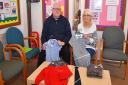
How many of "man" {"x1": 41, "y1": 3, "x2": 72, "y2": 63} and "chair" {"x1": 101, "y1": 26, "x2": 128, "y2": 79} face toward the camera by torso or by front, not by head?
2

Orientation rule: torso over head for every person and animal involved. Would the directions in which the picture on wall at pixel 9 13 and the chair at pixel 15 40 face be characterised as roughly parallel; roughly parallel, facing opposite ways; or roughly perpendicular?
roughly parallel

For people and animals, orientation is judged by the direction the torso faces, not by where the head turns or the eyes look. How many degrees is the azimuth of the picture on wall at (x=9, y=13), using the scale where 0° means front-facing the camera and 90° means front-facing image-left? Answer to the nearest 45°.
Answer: approximately 315°

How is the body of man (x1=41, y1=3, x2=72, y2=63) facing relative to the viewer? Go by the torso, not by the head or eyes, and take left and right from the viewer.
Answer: facing the viewer

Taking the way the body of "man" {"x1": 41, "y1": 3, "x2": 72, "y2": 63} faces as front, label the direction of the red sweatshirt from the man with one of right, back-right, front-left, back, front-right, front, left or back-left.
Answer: front

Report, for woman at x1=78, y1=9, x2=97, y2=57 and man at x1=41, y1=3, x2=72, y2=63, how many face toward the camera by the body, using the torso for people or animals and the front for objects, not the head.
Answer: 2

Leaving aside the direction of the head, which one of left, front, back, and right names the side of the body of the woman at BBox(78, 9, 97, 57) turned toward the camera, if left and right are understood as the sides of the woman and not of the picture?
front

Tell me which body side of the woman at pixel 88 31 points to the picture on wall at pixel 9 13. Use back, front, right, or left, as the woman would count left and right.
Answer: right

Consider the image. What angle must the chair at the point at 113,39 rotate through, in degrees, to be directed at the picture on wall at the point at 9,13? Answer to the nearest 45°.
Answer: approximately 90° to its right

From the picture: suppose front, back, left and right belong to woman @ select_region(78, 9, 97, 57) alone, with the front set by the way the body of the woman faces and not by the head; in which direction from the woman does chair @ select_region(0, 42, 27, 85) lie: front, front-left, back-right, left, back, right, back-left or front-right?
front-right

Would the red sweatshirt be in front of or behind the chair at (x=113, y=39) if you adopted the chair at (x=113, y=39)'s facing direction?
in front

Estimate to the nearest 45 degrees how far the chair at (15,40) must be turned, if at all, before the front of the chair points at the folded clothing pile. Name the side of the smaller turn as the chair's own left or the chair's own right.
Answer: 0° — it already faces it

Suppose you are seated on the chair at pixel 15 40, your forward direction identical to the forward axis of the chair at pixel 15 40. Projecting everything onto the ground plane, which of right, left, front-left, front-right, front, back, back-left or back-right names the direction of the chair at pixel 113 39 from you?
front-left
